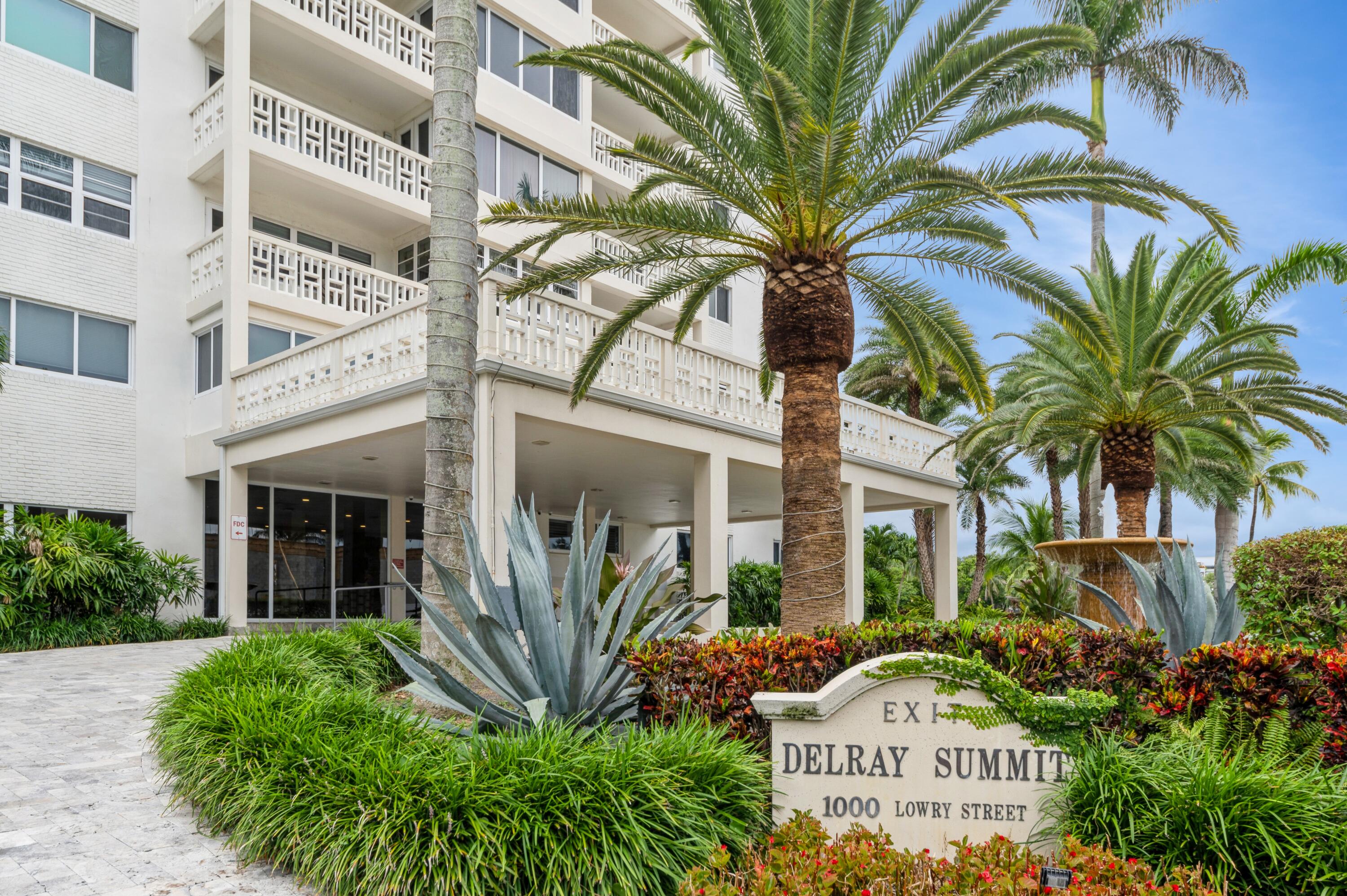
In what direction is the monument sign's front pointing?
toward the camera

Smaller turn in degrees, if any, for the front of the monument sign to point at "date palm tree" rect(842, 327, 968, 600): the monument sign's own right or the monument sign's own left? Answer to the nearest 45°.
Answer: approximately 180°

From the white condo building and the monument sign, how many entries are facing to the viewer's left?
0

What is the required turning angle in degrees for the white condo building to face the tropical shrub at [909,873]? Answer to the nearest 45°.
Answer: approximately 45° to its right

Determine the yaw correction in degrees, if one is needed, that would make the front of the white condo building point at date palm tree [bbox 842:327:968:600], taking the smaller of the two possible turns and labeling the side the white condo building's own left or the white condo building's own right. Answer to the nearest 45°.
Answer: approximately 90° to the white condo building's own left

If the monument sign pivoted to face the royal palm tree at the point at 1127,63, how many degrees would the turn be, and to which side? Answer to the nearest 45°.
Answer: approximately 180°

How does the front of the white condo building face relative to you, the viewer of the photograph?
facing the viewer and to the right of the viewer

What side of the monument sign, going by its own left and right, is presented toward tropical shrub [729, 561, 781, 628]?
back

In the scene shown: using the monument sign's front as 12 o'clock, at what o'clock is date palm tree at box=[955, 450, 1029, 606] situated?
The date palm tree is roughly at 6 o'clock from the monument sign.

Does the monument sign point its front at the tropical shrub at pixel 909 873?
yes

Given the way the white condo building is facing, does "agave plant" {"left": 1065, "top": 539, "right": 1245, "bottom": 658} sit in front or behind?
in front
